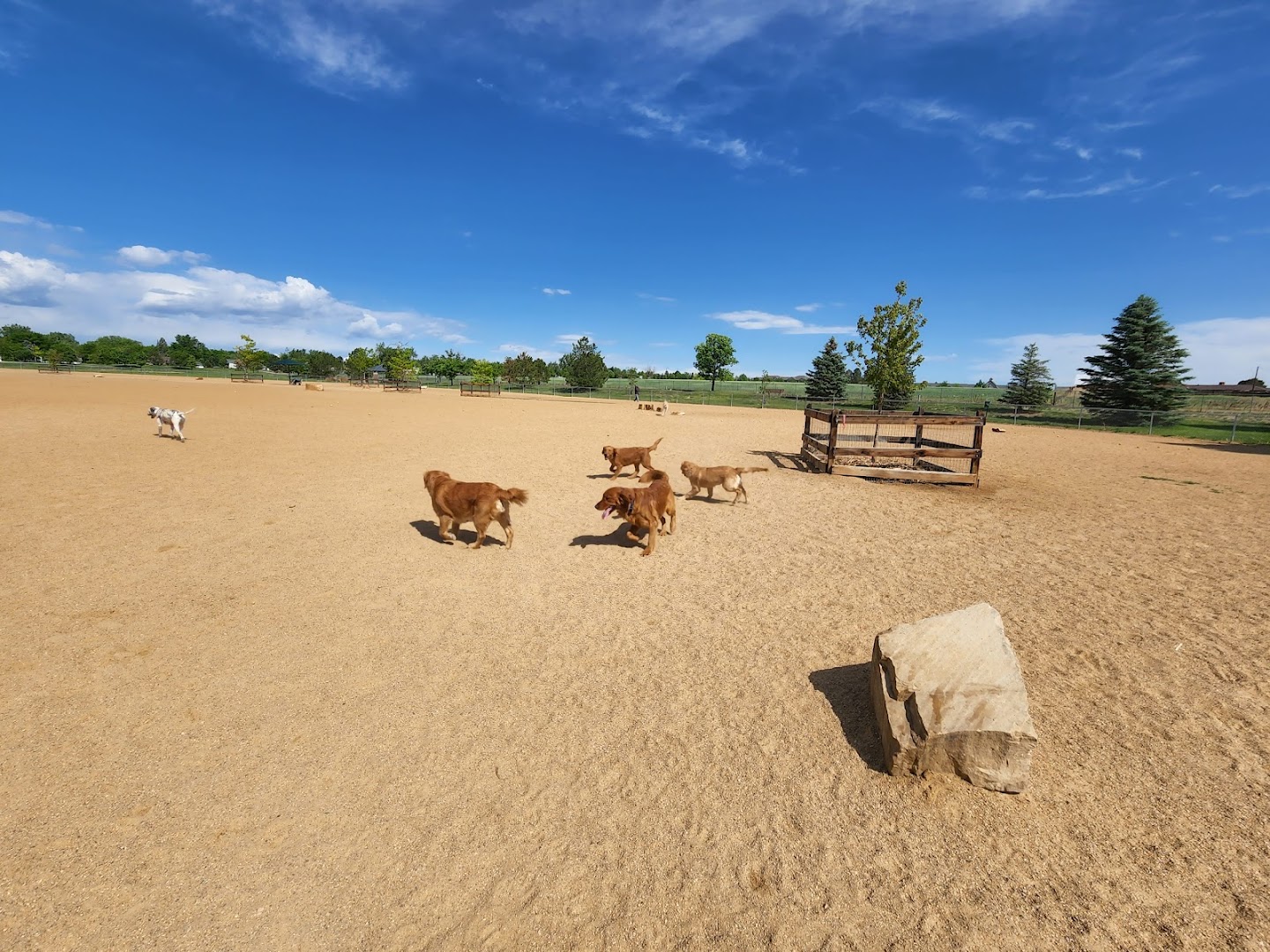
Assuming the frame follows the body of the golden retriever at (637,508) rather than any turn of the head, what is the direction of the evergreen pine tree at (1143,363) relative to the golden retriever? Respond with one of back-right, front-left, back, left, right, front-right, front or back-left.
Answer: back

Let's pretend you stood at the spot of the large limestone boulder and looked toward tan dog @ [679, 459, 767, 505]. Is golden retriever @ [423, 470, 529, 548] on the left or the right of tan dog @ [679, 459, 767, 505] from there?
left

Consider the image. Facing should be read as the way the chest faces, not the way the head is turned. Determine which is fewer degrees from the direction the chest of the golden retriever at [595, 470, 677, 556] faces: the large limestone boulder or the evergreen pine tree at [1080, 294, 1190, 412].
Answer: the large limestone boulder

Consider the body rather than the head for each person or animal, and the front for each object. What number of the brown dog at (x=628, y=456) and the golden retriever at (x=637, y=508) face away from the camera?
0

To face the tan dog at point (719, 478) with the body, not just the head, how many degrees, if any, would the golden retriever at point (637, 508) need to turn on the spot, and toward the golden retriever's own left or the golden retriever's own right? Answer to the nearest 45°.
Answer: approximately 180°

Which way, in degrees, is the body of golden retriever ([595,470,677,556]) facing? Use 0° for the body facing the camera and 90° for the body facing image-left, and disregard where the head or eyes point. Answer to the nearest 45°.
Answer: approximately 45°
